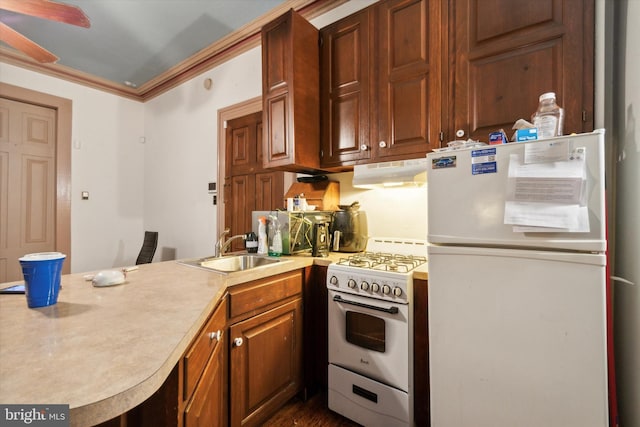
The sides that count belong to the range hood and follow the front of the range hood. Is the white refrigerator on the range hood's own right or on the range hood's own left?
on the range hood's own left

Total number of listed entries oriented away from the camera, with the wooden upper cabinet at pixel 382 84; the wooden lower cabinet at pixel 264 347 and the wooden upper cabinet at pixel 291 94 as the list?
0

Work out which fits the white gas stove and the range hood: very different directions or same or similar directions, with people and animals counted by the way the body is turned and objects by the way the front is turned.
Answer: same or similar directions

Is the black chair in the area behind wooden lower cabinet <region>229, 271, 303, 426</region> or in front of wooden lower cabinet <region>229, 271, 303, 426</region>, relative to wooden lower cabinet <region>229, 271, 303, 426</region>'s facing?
behind

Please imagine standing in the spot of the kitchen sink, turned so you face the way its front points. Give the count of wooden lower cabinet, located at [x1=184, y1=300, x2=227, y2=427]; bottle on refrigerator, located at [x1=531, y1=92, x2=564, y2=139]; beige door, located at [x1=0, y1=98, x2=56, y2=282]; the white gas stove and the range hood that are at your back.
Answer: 1

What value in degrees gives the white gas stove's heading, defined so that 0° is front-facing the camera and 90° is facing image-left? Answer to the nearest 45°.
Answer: approximately 45°

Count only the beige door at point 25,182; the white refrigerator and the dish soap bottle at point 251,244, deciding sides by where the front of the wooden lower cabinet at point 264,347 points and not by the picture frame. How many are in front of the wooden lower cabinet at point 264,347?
1

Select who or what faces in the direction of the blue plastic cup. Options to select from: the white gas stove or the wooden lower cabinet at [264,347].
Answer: the white gas stove

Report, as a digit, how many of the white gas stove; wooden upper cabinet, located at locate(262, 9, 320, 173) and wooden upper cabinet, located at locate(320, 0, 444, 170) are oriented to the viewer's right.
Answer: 0

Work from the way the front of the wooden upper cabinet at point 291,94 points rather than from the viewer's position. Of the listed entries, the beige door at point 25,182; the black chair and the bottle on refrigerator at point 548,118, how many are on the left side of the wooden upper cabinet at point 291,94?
1

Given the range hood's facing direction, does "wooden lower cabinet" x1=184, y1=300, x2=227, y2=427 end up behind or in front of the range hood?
in front

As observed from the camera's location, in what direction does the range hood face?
facing the viewer and to the left of the viewer
